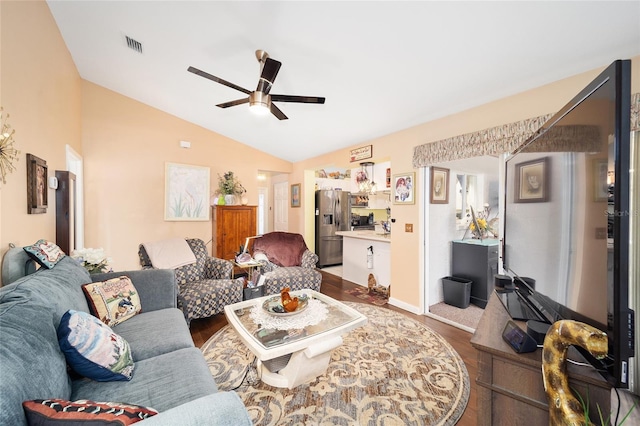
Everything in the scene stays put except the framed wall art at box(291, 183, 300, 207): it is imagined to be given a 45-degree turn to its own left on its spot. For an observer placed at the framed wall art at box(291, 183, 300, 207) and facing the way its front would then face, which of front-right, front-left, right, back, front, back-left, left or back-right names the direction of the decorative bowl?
front

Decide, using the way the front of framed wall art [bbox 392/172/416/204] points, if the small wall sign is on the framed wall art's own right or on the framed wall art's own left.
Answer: on the framed wall art's own right

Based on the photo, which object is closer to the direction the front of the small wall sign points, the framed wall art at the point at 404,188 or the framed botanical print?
the framed botanical print

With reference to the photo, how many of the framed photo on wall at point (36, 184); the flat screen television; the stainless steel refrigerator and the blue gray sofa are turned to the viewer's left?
1

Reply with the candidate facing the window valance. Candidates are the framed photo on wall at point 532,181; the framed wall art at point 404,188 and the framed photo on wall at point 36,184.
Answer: the framed photo on wall at point 36,184

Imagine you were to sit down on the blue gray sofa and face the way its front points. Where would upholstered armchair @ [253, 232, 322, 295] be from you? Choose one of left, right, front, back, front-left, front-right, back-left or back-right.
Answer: front-left

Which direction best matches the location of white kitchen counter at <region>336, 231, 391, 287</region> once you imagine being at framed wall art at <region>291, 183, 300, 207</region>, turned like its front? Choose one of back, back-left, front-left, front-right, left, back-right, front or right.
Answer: left

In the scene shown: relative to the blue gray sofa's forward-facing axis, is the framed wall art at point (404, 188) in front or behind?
in front

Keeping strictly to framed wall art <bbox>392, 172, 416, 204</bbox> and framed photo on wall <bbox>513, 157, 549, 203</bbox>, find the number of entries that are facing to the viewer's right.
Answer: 0

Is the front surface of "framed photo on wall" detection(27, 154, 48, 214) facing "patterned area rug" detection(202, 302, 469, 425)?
yes

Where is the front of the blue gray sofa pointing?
to the viewer's right

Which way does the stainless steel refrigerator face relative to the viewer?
toward the camera

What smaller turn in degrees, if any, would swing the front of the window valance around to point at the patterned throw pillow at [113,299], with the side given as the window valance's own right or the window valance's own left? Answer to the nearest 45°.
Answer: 0° — it already faces it

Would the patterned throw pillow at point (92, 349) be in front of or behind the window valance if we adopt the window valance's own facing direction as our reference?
in front

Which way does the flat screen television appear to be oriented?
to the viewer's left

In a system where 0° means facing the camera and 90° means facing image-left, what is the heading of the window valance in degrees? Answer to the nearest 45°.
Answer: approximately 45°

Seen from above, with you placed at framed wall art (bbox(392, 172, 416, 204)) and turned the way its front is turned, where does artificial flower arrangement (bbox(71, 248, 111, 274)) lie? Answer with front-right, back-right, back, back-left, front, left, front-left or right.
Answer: front
